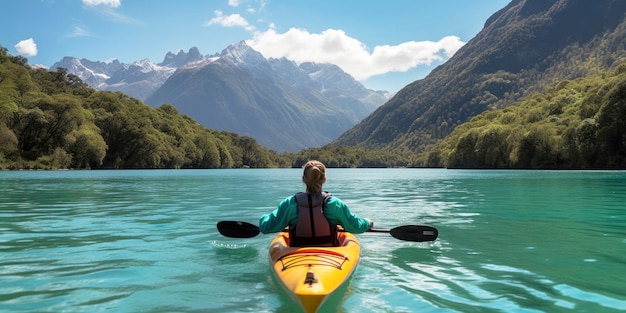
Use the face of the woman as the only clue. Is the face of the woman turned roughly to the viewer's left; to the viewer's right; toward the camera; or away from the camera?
away from the camera

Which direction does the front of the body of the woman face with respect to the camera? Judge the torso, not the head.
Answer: away from the camera
